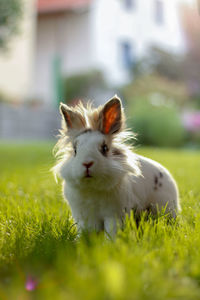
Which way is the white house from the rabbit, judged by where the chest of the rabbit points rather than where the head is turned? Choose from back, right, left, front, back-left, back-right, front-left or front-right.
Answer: back-right

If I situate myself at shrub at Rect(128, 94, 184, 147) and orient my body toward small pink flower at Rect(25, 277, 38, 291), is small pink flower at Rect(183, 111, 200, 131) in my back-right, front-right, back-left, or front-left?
back-left

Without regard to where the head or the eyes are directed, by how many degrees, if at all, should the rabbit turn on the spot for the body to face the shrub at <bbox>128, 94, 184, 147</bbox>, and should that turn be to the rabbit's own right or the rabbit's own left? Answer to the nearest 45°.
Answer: approximately 135° to the rabbit's own right

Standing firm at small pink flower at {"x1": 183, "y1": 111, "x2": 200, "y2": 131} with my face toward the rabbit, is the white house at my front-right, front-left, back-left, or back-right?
back-right

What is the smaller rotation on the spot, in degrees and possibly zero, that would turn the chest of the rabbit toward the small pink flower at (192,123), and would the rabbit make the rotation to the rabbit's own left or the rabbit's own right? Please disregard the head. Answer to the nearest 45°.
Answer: approximately 135° to the rabbit's own right

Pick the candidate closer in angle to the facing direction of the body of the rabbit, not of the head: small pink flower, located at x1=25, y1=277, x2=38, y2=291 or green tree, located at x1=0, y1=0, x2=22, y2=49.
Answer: the small pink flower

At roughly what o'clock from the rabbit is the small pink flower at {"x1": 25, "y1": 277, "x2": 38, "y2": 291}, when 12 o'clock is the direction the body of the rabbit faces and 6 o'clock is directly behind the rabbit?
The small pink flower is roughly at 11 o'clock from the rabbit.

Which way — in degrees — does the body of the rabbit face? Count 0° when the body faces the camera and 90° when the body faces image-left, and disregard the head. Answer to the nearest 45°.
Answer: approximately 45°
